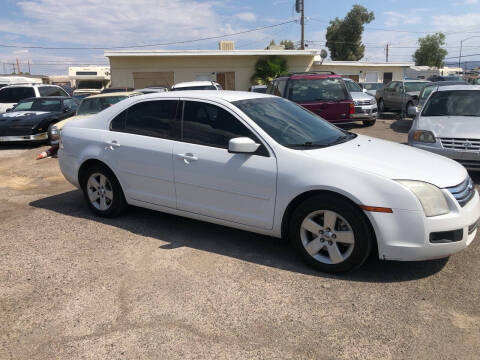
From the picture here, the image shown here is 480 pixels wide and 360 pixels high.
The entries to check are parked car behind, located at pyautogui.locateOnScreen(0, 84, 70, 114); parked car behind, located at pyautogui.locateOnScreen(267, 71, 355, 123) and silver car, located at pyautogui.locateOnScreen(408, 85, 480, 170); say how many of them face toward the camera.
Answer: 1

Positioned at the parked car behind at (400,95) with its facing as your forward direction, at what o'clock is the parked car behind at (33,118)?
the parked car behind at (33,118) is roughly at 3 o'clock from the parked car behind at (400,95).

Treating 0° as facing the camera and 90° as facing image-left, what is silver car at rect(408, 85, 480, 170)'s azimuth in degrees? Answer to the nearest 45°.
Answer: approximately 0°

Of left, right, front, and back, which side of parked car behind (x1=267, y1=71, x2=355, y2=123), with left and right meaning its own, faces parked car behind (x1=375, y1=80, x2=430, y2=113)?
right

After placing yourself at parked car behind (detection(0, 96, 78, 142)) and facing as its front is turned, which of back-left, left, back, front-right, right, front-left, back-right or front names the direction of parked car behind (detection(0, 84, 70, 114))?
back-right

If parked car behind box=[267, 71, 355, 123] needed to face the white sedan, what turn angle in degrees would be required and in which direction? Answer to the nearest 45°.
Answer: approximately 135° to its left

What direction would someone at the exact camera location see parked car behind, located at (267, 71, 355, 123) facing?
facing away from the viewer and to the left of the viewer

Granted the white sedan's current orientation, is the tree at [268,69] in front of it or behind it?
behind
